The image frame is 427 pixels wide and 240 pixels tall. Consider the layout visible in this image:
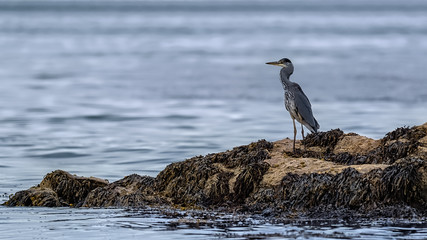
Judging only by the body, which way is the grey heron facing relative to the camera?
to the viewer's left
